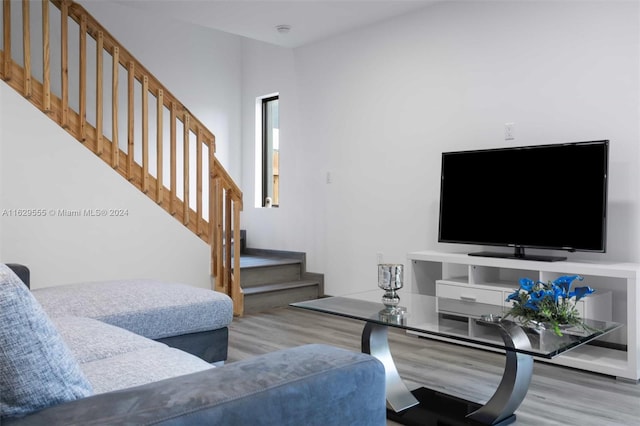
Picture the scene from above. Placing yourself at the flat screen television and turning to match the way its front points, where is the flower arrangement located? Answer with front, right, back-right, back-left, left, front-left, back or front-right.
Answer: front-left

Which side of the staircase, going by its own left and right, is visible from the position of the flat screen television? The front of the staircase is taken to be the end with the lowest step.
front

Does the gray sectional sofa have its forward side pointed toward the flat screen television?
yes

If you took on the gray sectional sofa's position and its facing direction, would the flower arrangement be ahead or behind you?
ahead

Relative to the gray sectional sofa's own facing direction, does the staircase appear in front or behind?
in front

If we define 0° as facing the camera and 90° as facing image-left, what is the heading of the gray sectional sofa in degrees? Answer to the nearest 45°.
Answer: approximately 225°

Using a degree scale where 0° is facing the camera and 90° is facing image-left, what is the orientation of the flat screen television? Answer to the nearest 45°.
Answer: approximately 45°

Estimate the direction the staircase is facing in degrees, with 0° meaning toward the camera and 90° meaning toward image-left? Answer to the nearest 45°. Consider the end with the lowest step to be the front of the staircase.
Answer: approximately 315°

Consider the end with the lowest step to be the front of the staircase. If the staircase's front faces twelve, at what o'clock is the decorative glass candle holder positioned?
The decorative glass candle holder is roughly at 1 o'clock from the staircase.
